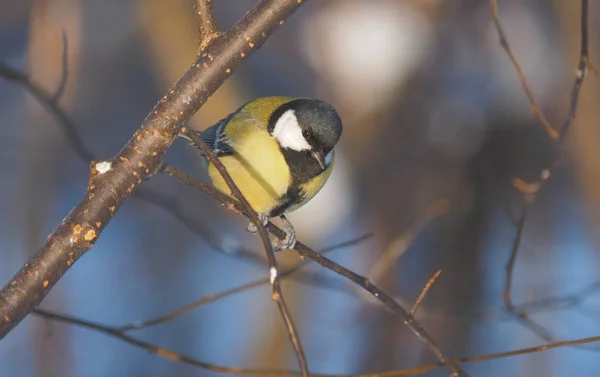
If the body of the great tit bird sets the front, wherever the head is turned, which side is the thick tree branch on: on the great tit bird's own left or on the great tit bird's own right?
on the great tit bird's own right

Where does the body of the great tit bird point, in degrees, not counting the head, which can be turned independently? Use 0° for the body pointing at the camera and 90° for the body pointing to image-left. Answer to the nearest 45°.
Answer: approximately 315°
